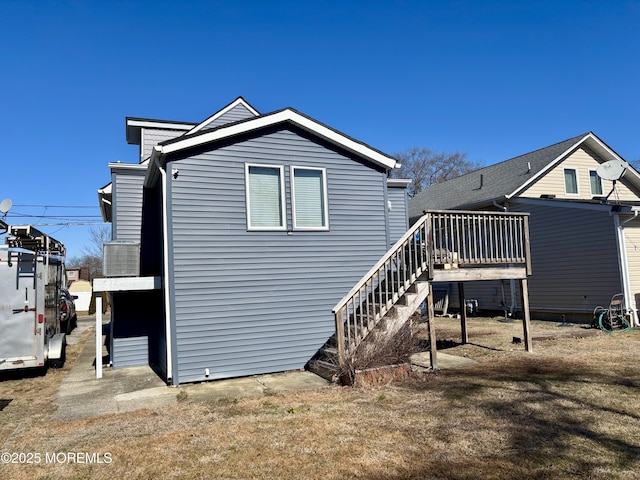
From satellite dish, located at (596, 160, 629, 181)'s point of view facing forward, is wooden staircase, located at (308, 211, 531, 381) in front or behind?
in front

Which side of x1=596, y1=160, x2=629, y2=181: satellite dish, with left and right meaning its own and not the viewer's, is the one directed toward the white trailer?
front

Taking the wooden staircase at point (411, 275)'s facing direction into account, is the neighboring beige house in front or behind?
behind

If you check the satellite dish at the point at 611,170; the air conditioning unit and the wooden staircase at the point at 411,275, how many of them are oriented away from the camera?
0

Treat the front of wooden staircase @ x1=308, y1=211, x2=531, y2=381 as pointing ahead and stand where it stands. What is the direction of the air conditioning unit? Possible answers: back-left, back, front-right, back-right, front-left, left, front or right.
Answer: front-right

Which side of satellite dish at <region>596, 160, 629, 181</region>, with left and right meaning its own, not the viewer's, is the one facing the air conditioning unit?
front

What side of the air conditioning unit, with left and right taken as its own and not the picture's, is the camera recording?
front
